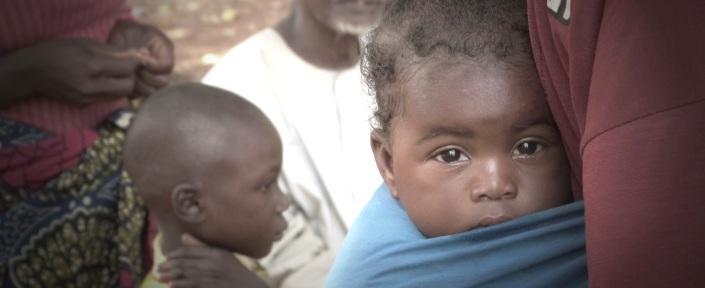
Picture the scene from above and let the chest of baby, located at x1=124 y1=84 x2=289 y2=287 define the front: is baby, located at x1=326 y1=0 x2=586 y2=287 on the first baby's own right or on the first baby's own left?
on the first baby's own right

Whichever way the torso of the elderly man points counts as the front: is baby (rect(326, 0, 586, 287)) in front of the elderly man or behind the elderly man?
in front

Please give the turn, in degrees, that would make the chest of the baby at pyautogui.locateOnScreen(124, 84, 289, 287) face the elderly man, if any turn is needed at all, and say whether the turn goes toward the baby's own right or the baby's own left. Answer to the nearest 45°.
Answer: approximately 45° to the baby's own left

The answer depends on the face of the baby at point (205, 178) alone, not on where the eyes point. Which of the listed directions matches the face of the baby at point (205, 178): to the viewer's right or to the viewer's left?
to the viewer's right

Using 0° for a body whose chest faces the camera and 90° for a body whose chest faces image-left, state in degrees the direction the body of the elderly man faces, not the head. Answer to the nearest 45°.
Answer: approximately 315°

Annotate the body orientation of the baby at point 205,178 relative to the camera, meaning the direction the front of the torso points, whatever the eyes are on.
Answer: to the viewer's right
